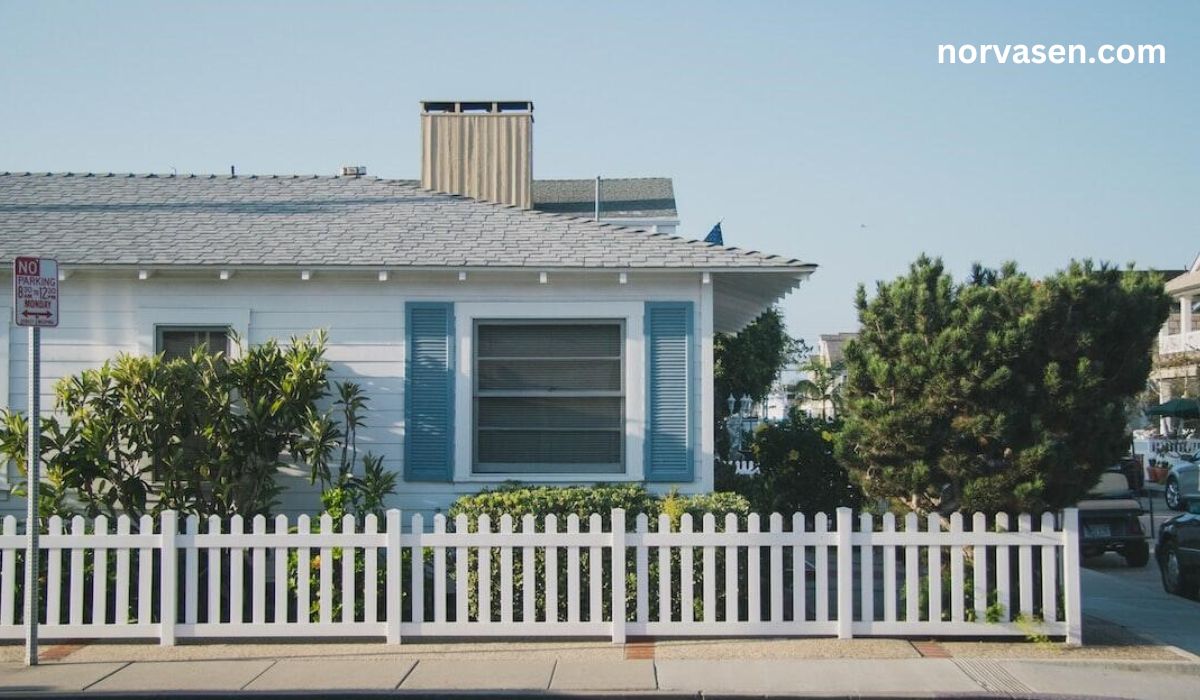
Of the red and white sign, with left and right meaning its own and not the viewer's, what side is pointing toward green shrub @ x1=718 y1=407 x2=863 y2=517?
left

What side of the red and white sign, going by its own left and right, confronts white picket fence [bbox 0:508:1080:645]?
left

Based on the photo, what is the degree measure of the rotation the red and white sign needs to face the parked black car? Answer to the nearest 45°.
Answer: approximately 90° to its left

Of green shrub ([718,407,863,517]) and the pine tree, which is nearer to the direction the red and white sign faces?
the pine tree

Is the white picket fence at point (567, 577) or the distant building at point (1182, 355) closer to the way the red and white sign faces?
the white picket fence

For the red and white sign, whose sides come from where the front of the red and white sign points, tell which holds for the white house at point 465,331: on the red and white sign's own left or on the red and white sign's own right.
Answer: on the red and white sign's own left

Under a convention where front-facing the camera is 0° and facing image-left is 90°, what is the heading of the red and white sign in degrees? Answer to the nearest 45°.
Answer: approximately 0°

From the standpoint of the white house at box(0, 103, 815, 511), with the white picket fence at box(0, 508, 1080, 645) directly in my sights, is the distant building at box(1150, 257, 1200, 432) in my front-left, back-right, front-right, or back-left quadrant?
back-left

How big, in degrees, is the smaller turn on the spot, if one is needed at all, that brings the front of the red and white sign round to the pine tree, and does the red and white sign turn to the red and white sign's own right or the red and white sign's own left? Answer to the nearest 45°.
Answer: approximately 90° to the red and white sign's own left

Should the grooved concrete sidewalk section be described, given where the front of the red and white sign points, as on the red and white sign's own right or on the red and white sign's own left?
on the red and white sign's own left
